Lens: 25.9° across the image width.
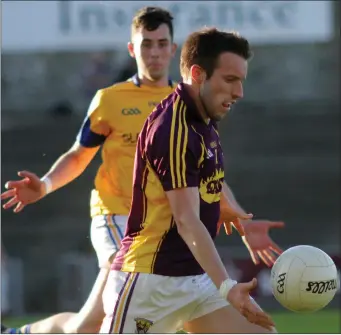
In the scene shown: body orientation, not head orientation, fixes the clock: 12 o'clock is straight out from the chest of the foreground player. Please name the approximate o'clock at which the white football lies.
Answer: The white football is roughly at 11 o'clock from the foreground player.

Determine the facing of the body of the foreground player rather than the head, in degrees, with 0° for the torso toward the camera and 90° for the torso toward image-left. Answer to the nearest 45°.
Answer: approximately 315°

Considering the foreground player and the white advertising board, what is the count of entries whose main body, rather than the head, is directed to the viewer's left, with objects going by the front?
0

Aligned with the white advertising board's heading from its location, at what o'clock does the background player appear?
The background player is roughly at 12 o'clock from the white advertising board.

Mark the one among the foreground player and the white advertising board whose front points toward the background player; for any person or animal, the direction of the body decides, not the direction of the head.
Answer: the white advertising board

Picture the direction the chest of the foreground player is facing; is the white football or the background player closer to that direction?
the white football

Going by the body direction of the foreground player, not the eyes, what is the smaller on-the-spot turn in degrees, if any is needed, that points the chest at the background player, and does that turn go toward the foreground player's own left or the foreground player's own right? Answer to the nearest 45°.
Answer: approximately 135° to the foreground player's own left

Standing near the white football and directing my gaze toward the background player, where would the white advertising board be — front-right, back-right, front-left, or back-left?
front-right

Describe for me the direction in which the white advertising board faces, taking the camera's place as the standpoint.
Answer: facing the viewer

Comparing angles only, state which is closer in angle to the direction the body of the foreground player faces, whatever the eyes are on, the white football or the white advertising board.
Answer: the white football

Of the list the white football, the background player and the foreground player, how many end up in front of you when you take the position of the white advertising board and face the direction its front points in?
3

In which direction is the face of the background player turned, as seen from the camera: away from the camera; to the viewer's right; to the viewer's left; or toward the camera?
toward the camera

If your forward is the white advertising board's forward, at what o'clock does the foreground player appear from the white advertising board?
The foreground player is roughly at 12 o'clock from the white advertising board.
